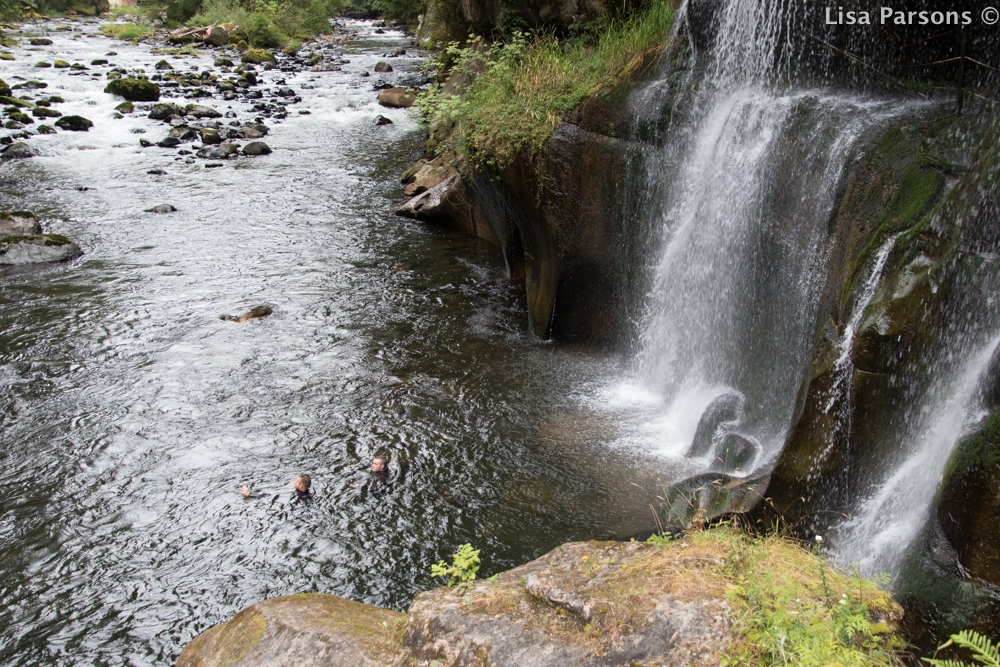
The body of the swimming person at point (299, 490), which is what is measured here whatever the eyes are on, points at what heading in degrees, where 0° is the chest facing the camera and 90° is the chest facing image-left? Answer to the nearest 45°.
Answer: approximately 90°

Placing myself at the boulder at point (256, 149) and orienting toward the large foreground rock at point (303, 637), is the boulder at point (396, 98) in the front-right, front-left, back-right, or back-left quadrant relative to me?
back-left

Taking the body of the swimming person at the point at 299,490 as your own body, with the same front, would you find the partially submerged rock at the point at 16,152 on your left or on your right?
on your right

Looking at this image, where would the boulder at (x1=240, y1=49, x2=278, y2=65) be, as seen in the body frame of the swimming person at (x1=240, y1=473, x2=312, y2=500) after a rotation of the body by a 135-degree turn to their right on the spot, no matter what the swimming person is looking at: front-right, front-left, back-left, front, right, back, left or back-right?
front-left

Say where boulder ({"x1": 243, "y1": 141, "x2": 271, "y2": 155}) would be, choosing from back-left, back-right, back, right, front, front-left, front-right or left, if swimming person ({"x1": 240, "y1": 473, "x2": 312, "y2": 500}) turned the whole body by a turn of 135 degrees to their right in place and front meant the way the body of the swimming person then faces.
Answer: front-left
